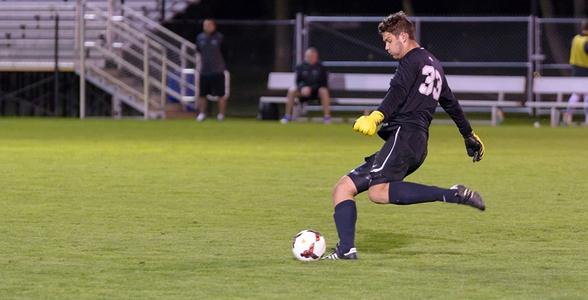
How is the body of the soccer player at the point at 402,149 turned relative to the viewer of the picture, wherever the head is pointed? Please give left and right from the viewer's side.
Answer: facing to the left of the viewer

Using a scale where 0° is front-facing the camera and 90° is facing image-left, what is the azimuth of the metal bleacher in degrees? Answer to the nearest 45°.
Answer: approximately 0°

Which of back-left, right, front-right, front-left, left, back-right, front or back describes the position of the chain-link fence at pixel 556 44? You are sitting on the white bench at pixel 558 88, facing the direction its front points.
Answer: back

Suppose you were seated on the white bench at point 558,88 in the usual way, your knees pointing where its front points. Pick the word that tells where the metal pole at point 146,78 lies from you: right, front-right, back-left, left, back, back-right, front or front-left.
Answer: right

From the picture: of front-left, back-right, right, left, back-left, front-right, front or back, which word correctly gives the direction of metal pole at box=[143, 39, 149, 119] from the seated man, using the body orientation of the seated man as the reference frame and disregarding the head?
right

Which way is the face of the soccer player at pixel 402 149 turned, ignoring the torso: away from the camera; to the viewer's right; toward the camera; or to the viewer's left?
to the viewer's left

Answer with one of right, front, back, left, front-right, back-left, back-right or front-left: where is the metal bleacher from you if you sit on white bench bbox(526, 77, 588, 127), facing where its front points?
right

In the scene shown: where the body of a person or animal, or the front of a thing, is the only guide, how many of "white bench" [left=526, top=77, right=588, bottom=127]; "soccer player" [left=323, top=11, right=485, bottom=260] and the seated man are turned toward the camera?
2

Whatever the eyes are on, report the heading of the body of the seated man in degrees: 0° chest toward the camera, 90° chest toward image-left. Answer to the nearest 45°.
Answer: approximately 0°

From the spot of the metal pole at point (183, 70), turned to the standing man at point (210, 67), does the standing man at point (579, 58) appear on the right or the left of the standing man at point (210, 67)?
left
